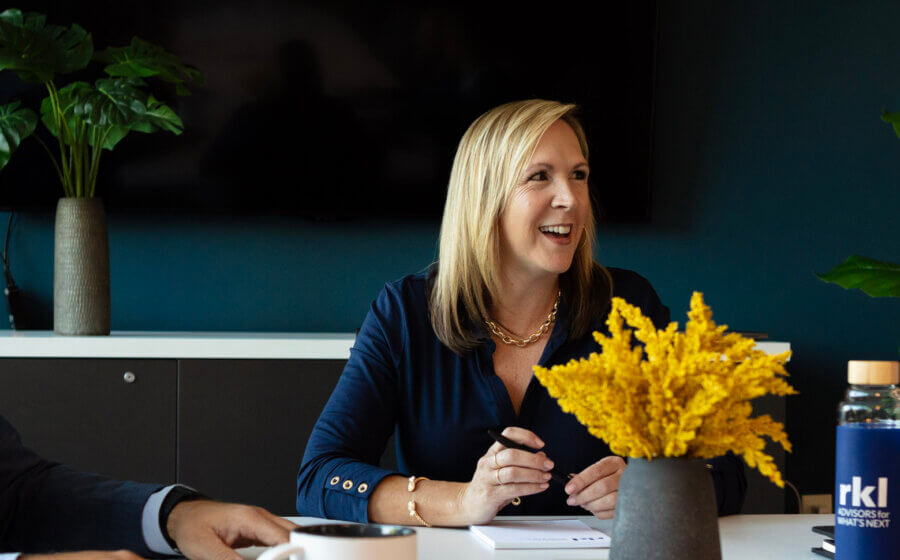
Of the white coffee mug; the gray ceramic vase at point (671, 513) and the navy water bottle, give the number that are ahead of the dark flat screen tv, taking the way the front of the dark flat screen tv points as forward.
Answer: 3

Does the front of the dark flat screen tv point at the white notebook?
yes

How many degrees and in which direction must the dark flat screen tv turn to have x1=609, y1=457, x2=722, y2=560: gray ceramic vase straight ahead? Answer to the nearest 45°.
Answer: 0° — it already faces it

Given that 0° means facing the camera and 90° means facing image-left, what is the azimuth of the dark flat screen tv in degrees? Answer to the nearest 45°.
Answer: approximately 0°

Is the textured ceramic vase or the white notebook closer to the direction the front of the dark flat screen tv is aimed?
the white notebook

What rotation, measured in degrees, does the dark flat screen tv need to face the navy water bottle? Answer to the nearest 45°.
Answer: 0° — it already faces it
